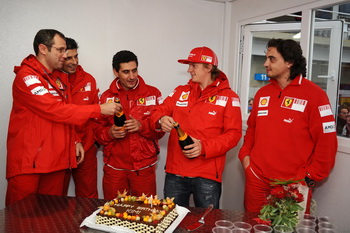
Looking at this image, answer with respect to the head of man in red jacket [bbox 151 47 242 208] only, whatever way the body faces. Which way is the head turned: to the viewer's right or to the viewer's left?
to the viewer's left

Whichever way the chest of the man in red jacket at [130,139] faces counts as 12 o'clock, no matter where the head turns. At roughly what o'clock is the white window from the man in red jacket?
The white window is roughly at 9 o'clock from the man in red jacket.

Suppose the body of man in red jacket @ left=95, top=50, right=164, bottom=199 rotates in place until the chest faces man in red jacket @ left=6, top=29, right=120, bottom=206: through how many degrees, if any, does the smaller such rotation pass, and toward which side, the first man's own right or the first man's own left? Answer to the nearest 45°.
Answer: approximately 45° to the first man's own right

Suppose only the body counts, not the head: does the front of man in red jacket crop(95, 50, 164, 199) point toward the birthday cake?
yes

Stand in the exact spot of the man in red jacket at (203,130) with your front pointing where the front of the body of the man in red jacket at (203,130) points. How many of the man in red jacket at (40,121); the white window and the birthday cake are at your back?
1

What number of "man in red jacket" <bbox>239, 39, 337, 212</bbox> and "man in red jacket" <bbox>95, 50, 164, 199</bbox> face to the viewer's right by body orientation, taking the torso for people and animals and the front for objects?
0

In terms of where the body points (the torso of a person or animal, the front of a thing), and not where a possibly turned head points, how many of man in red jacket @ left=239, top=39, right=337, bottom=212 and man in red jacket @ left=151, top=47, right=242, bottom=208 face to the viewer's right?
0

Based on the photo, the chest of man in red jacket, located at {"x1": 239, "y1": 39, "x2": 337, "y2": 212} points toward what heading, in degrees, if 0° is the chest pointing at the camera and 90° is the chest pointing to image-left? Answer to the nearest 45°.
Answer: approximately 45°

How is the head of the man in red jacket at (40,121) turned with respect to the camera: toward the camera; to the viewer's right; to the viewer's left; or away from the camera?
to the viewer's right

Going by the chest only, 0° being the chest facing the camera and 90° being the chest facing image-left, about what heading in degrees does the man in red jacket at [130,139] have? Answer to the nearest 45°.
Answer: approximately 0°
